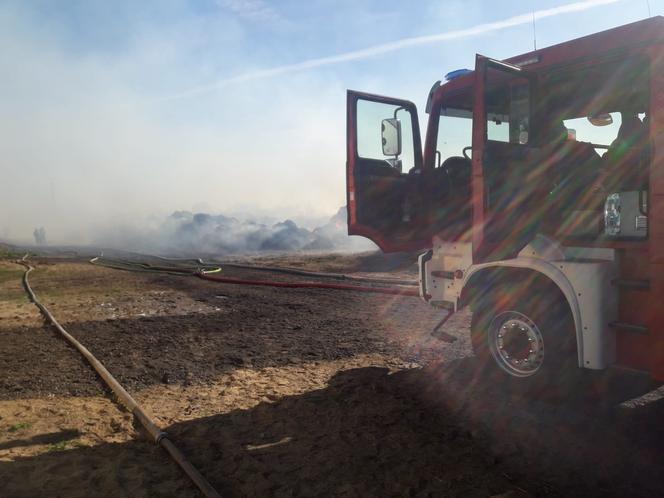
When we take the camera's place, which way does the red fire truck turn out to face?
facing away from the viewer and to the left of the viewer

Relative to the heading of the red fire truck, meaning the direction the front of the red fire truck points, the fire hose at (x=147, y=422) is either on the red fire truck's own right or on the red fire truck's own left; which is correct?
on the red fire truck's own left
